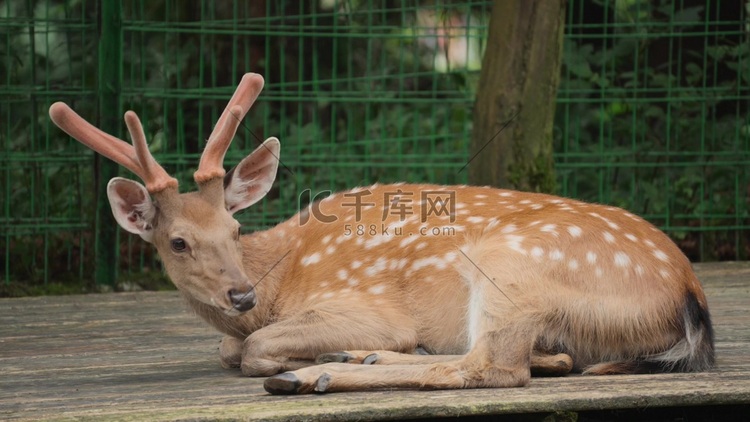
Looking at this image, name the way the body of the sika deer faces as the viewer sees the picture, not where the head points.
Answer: to the viewer's left

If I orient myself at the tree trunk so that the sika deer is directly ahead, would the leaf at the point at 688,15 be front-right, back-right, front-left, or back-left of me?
back-left

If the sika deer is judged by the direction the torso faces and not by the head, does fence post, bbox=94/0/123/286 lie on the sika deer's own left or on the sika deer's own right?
on the sika deer's own right

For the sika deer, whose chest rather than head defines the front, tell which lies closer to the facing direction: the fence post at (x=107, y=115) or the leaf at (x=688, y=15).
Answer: the fence post

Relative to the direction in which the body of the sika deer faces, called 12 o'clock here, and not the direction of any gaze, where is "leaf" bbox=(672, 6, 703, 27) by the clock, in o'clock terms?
The leaf is roughly at 4 o'clock from the sika deer.

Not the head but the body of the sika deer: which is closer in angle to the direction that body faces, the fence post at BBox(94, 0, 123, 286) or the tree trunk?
the fence post

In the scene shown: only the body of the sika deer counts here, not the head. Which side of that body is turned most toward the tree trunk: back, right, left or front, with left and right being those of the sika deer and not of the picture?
right
